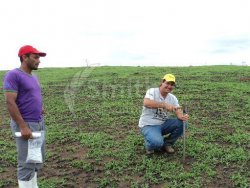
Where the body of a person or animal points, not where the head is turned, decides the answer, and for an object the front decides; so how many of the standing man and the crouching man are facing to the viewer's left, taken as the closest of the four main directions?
0

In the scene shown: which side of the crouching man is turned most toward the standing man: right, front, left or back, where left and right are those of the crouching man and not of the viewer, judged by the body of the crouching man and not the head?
right

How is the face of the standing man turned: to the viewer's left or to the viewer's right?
to the viewer's right

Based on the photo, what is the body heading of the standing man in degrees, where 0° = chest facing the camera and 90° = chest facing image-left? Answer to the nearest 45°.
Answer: approximately 315°

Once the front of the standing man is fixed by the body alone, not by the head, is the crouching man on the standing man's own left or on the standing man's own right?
on the standing man's own left

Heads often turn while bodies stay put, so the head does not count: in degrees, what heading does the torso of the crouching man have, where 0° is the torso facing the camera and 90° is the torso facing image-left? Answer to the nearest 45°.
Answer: approximately 315°
